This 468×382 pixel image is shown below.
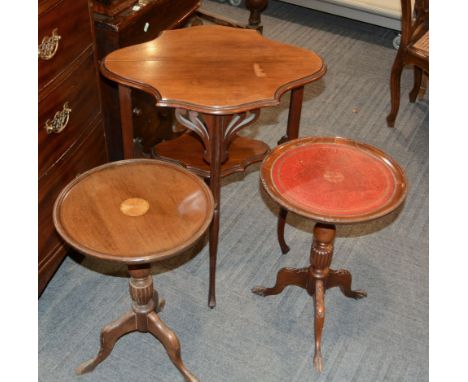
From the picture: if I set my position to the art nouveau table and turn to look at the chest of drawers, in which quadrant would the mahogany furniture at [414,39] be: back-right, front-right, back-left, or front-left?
back-right

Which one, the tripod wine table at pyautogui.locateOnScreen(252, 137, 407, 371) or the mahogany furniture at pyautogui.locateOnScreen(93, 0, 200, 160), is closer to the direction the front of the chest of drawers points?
the tripod wine table

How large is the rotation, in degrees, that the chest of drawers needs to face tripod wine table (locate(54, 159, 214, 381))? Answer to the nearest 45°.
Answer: approximately 45° to its right

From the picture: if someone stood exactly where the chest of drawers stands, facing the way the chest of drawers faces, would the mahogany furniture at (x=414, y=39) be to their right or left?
on their left

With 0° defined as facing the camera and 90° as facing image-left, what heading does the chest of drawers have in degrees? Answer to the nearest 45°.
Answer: approximately 315°

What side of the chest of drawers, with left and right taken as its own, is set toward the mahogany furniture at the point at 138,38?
left

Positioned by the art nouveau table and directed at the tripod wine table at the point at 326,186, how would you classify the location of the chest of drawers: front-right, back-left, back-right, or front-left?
back-right

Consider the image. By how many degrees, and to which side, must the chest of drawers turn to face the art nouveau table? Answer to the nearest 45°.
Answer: approximately 45° to its left
